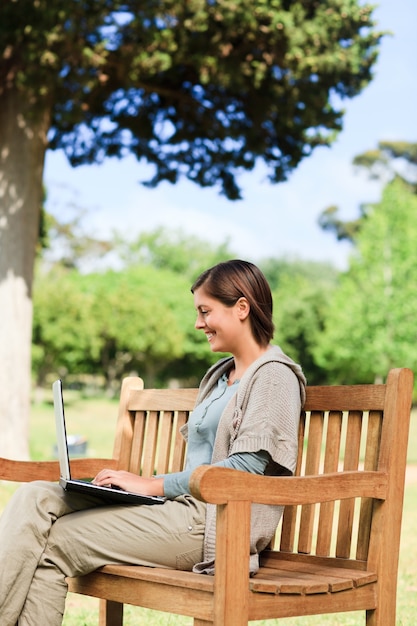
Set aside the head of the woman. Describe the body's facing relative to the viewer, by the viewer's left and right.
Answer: facing to the left of the viewer

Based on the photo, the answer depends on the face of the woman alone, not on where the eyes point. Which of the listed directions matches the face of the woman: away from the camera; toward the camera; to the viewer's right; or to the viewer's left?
to the viewer's left

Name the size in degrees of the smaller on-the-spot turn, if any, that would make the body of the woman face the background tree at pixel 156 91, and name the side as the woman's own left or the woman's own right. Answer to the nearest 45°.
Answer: approximately 90° to the woman's own right

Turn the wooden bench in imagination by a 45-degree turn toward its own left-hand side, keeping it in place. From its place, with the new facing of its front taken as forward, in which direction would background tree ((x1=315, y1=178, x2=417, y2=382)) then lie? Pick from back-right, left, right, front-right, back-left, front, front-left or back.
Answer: back
